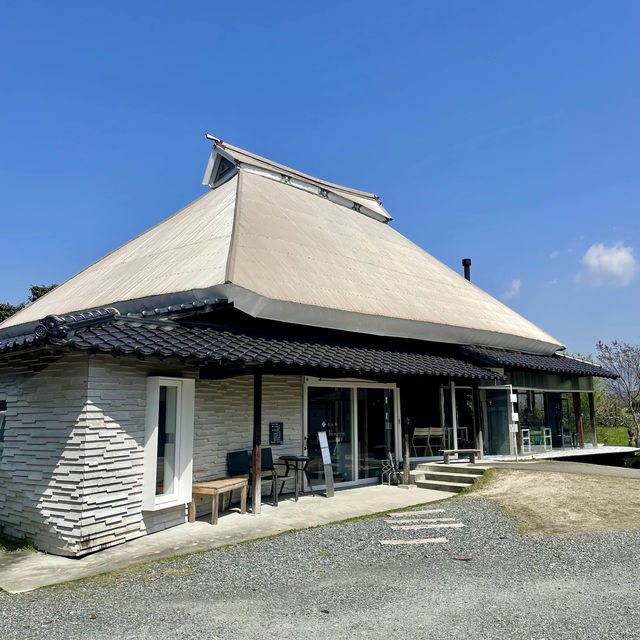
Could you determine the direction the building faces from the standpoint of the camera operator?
facing the viewer and to the right of the viewer

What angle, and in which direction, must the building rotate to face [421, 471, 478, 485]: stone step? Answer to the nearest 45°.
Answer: approximately 45° to its left
